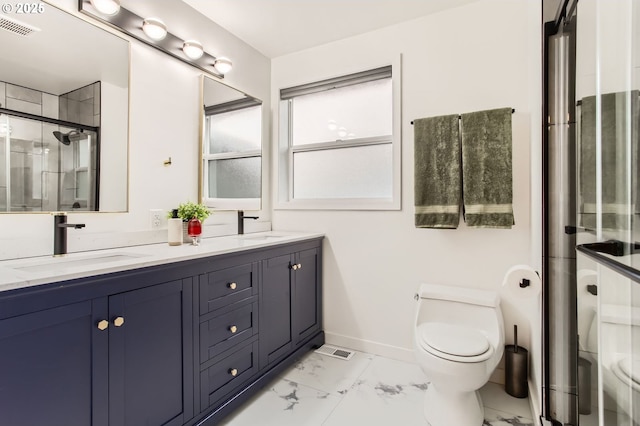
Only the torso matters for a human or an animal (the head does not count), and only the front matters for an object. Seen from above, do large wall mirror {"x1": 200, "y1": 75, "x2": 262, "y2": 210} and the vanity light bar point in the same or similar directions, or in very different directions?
same or similar directions

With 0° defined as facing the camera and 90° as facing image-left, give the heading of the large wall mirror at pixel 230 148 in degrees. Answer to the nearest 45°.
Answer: approximately 315°

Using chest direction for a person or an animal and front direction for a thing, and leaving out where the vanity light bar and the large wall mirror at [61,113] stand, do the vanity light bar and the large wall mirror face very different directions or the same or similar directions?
same or similar directions

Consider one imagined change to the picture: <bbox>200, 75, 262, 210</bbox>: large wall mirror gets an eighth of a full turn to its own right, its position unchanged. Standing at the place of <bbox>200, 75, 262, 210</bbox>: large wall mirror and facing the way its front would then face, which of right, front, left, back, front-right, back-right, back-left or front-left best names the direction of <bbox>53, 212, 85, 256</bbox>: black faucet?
front-right

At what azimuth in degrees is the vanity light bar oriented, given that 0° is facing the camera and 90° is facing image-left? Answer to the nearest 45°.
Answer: approximately 315°

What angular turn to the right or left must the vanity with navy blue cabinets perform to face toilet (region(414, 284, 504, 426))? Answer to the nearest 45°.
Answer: approximately 45° to its left

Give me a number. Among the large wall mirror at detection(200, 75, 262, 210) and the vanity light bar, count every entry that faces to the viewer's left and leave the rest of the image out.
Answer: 0

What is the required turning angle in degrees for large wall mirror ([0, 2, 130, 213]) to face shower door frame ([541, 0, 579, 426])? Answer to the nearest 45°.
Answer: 0° — it already faces it

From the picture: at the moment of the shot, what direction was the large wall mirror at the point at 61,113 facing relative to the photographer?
facing the viewer and to the right of the viewer

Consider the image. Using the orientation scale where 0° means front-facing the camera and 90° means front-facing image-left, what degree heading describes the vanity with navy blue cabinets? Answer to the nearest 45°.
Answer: approximately 315°

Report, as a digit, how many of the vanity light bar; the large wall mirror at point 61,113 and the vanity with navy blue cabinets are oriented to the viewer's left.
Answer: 0

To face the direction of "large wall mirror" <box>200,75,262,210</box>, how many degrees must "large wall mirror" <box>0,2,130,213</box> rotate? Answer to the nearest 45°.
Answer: approximately 45° to its left

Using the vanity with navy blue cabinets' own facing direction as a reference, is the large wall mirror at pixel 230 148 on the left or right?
on its left

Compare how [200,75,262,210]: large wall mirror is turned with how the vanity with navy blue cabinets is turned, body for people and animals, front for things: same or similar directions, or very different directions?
same or similar directions
